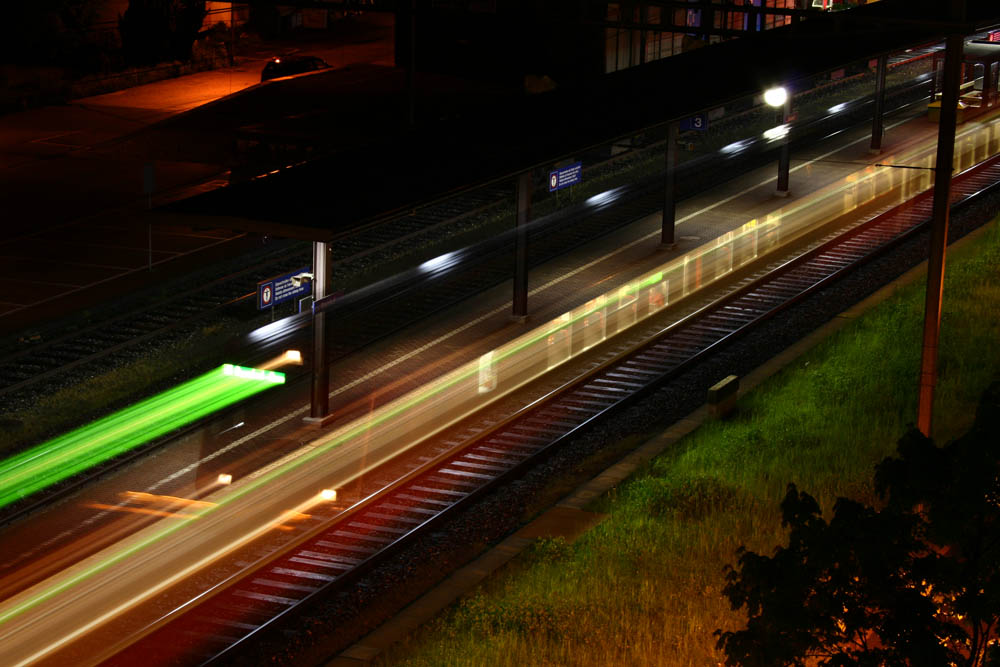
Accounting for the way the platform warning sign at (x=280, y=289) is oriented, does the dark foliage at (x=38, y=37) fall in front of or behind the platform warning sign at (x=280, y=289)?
behind

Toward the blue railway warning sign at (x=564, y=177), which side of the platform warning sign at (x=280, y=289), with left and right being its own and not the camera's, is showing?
left

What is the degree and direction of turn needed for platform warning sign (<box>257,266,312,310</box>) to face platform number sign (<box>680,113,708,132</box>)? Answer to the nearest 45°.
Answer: approximately 90° to its left

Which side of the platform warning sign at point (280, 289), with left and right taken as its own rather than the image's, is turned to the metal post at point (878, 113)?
left

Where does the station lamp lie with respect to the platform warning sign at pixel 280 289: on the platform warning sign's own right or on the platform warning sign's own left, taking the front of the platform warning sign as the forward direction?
on the platform warning sign's own left

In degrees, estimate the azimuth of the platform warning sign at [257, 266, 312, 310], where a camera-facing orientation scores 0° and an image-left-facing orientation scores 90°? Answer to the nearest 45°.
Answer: approximately 315°
